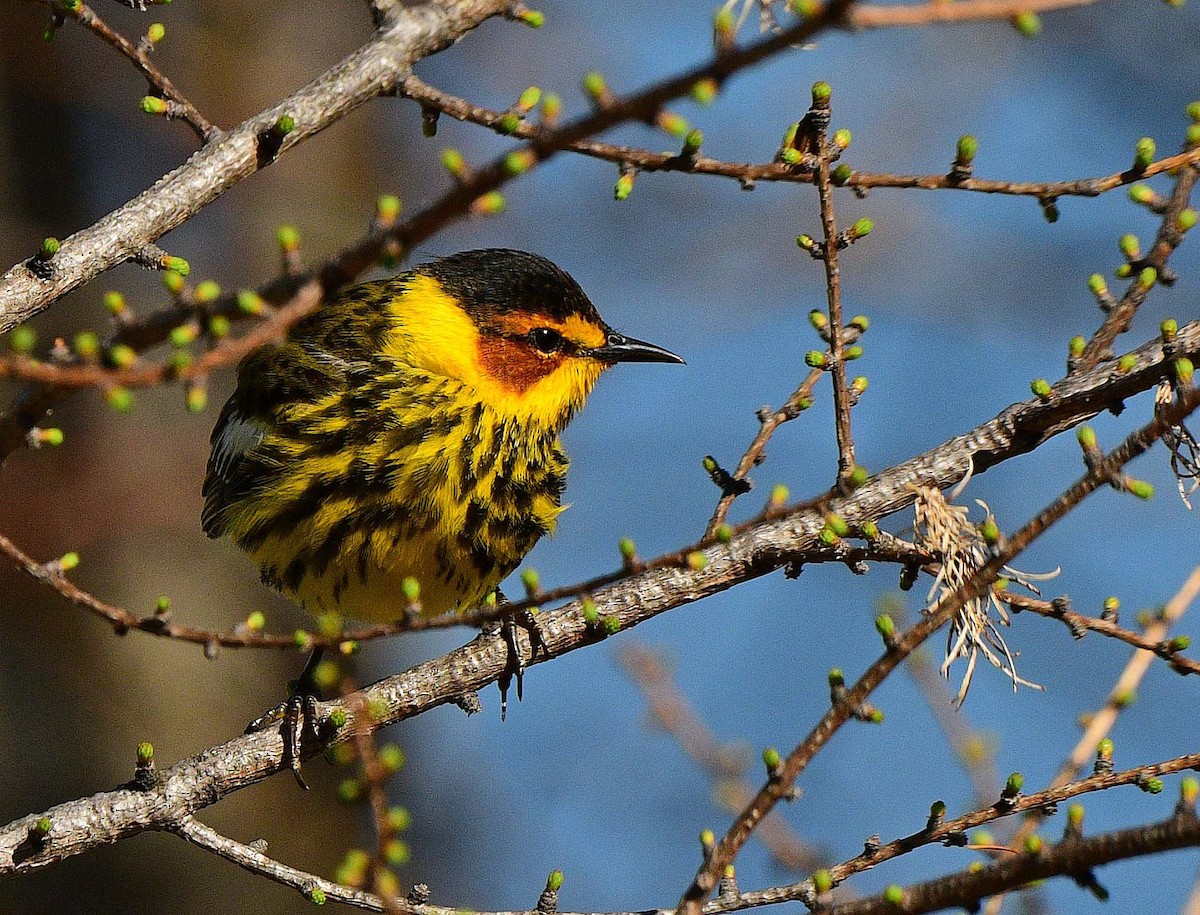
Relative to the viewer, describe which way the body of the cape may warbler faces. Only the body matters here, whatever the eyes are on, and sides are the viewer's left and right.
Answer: facing the viewer and to the right of the viewer

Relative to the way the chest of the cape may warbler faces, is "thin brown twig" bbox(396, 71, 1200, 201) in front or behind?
in front

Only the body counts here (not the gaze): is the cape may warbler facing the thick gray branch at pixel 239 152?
no

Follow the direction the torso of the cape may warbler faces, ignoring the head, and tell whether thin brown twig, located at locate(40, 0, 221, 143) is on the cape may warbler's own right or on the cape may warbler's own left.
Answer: on the cape may warbler's own right
